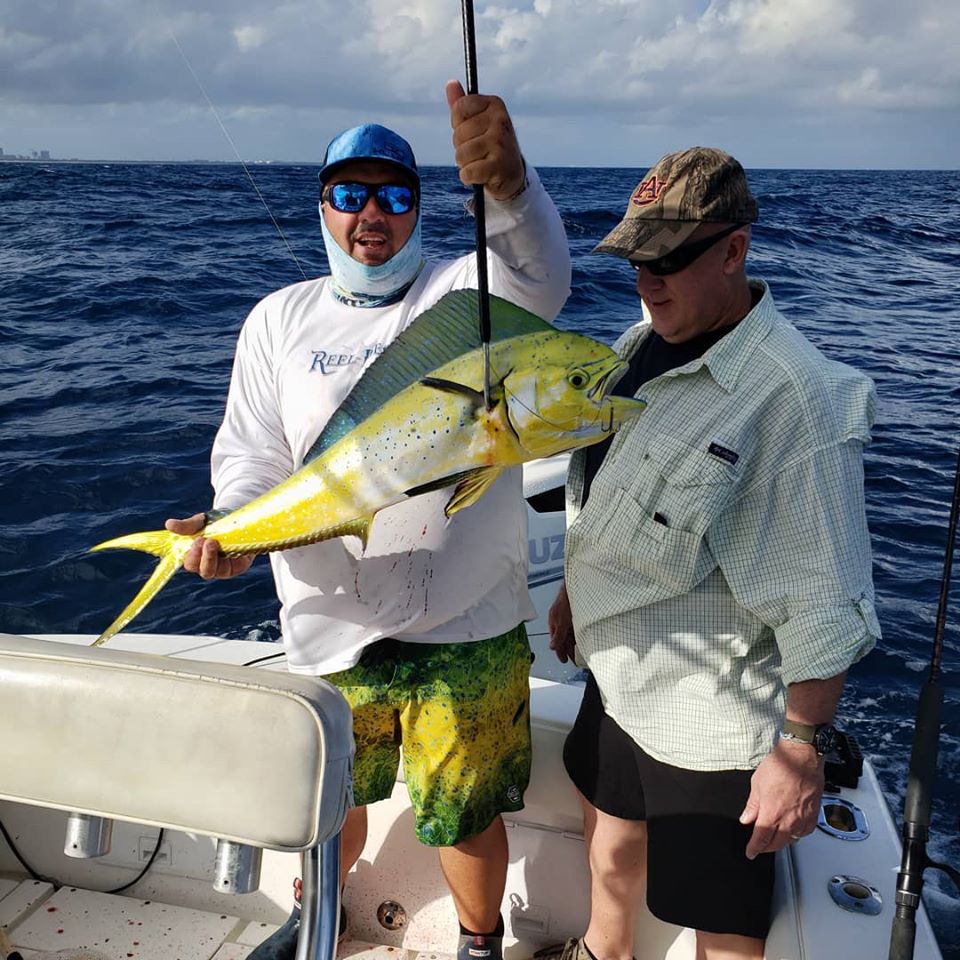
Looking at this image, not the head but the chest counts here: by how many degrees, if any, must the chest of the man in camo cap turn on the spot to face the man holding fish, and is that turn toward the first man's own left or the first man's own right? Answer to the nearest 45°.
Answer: approximately 45° to the first man's own right

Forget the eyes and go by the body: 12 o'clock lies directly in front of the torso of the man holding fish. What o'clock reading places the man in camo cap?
The man in camo cap is roughly at 10 o'clock from the man holding fish.

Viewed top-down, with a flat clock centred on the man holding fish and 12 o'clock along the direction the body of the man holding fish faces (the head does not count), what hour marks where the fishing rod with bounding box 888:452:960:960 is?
The fishing rod is roughly at 10 o'clock from the man holding fish.

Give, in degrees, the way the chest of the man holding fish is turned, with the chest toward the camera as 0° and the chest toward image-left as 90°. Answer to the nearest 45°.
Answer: approximately 0°

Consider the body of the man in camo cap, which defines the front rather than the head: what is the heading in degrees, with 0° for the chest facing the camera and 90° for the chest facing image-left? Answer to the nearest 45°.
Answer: approximately 45°
